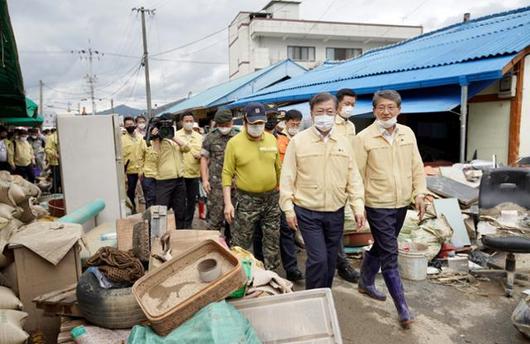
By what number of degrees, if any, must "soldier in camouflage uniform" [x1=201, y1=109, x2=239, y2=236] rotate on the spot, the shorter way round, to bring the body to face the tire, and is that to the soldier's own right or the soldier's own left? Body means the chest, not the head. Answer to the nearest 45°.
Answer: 0° — they already face it

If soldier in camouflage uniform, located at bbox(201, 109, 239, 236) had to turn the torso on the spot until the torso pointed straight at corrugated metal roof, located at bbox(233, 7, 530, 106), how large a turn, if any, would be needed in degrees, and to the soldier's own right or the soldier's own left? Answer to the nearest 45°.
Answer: approximately 135° to the soldier's own left

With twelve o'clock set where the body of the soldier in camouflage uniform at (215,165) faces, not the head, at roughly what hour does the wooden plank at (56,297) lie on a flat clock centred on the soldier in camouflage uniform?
The wooden plank is roughly at 1 o'clock from the soldier in camouflage uniform.

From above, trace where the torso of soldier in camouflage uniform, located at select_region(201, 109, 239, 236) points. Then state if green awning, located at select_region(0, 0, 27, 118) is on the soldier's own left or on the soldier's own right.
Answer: on the soldier's own right

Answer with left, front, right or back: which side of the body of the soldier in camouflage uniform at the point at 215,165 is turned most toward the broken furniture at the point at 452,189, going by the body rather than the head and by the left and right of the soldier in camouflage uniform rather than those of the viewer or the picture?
left

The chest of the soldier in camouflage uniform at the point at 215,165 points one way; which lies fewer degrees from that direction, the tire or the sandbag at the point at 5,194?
the tire

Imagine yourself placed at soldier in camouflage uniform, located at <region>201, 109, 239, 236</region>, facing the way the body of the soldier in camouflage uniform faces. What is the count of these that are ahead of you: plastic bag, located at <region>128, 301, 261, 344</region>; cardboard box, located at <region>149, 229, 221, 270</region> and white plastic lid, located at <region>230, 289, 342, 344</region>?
3

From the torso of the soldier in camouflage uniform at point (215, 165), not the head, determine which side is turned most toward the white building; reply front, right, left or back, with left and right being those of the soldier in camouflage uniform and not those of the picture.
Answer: back

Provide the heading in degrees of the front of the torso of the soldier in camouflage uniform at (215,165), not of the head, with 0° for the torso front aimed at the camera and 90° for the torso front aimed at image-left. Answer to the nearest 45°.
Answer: approximately 0°

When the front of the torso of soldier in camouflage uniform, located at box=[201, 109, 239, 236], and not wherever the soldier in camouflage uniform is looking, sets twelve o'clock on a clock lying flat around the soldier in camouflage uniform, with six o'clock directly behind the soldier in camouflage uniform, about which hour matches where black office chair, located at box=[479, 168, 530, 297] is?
The black office chair is roughly at 9 o'clock from the soldier in camouflage uniform.

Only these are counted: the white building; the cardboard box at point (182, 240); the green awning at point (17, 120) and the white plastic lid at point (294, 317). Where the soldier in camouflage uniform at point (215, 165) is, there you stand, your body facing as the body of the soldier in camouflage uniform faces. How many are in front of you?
2
